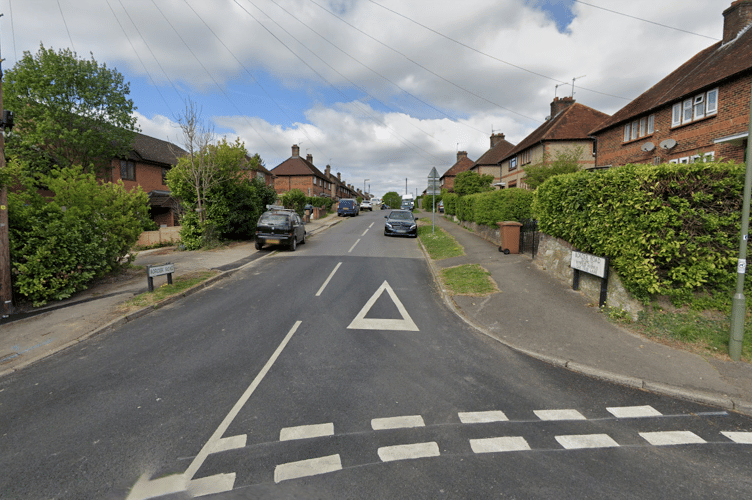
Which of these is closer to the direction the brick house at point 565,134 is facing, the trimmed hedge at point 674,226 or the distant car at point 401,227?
the distant car

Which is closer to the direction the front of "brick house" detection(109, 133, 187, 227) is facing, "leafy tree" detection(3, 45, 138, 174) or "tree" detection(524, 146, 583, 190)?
the tree

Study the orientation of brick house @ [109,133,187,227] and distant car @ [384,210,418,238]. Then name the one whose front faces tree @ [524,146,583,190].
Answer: the brick house

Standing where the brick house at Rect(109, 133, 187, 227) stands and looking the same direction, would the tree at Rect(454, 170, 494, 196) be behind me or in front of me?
in front

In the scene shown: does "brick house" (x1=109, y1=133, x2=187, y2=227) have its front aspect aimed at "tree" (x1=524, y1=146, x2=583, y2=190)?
yes

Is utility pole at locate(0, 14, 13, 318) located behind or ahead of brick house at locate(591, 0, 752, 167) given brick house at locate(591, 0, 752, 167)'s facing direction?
ahead

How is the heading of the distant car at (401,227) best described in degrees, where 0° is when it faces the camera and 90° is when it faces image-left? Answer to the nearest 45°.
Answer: approximately 0°

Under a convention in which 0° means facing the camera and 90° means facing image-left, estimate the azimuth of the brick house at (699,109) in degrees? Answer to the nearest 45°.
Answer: approximately 45°

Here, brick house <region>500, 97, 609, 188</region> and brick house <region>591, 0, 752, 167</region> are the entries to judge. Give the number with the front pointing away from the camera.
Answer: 0

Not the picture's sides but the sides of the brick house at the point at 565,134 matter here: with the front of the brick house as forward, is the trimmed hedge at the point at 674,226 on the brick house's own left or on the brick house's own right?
on the brick house's own left

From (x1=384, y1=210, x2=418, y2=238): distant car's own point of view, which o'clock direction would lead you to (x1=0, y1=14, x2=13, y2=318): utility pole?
The utility pole is roughly at 1 o'clock from the distant car.

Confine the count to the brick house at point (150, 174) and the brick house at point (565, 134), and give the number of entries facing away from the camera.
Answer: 0

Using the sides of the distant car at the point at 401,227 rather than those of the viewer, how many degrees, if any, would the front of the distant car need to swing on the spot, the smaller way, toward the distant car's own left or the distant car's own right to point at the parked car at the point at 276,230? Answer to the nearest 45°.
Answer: approximately 45° to the distant car's own right

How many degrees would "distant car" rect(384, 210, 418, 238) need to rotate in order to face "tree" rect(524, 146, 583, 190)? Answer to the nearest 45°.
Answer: approximately 90° to its left

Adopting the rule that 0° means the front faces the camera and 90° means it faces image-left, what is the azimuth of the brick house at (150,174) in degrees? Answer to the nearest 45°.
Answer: approximately 315°

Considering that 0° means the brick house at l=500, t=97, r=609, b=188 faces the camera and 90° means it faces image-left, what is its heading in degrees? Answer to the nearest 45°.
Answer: approximately 45°
